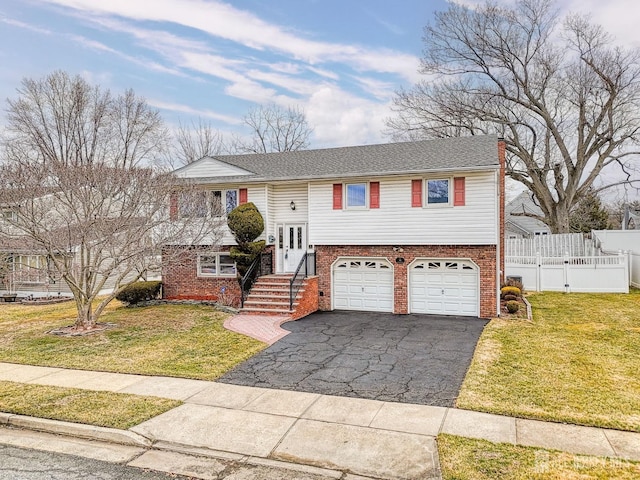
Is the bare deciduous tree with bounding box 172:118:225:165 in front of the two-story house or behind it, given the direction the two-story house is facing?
behind

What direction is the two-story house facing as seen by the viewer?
toward the camera

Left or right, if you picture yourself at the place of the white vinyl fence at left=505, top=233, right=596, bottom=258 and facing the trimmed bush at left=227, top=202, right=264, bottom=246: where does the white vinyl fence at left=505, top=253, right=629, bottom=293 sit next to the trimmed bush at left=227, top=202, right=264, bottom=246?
left

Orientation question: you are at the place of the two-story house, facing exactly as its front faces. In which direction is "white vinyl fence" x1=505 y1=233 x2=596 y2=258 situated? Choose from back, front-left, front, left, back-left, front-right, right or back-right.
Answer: back-left

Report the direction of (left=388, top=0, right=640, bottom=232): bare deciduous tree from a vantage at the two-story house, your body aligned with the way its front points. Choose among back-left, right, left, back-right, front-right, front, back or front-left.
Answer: back-left

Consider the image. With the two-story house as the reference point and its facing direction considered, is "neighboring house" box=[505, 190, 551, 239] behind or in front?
behind

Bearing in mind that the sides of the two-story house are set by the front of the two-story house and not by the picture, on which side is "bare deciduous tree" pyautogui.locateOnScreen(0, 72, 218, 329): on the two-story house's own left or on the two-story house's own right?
on the two-story house's own right

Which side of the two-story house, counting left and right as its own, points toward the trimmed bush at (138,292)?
right

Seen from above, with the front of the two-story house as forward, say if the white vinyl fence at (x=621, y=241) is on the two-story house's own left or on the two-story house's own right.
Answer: on the two-story house's own left

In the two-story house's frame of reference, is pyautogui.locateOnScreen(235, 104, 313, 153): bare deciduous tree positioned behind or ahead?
behind
